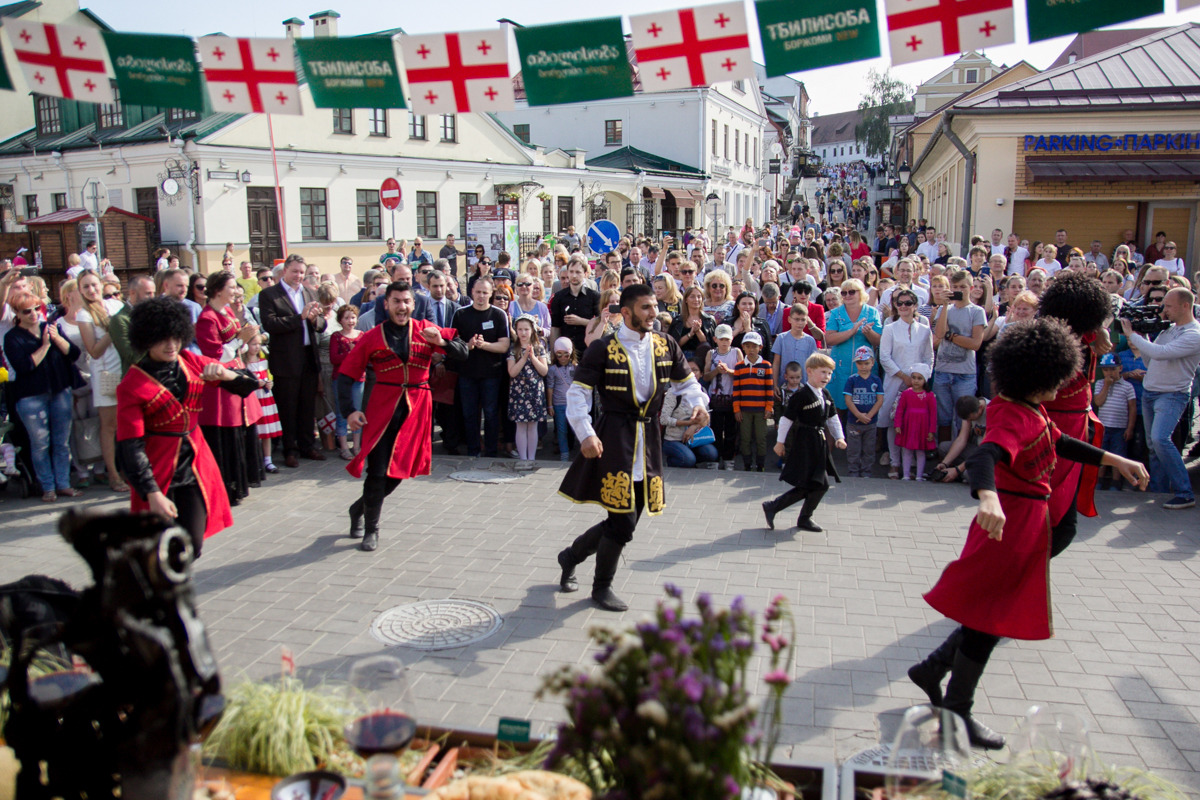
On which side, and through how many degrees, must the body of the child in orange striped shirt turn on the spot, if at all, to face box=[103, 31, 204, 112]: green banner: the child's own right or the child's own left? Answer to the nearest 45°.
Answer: approximately 45° to the child's own right

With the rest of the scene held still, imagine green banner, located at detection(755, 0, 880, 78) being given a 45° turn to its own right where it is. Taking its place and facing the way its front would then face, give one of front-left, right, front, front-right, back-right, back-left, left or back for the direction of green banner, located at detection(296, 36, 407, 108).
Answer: front-right

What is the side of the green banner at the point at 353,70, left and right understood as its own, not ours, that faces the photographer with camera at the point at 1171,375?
left

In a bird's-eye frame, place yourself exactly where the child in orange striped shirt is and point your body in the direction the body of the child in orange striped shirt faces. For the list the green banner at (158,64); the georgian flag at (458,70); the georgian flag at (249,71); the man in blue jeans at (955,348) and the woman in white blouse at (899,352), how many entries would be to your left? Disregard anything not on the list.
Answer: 2

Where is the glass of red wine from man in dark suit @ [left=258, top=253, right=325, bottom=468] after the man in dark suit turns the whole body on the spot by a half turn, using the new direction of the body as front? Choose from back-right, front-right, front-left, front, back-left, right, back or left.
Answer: back-left

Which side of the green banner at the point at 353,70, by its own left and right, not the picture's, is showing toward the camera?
front

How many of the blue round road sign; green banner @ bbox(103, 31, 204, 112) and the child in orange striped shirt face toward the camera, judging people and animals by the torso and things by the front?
3

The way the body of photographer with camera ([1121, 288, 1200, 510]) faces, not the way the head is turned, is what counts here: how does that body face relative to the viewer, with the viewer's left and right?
facing to the left of the viewer

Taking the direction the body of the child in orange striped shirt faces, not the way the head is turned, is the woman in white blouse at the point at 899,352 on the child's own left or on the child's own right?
on the child's own left

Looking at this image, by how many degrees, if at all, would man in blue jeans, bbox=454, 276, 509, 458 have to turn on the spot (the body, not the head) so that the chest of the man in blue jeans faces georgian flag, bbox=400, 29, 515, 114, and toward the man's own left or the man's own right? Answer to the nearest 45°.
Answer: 0° — they already face it

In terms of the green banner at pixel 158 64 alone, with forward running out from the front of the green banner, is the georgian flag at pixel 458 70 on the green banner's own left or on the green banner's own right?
on the green banner's own left
